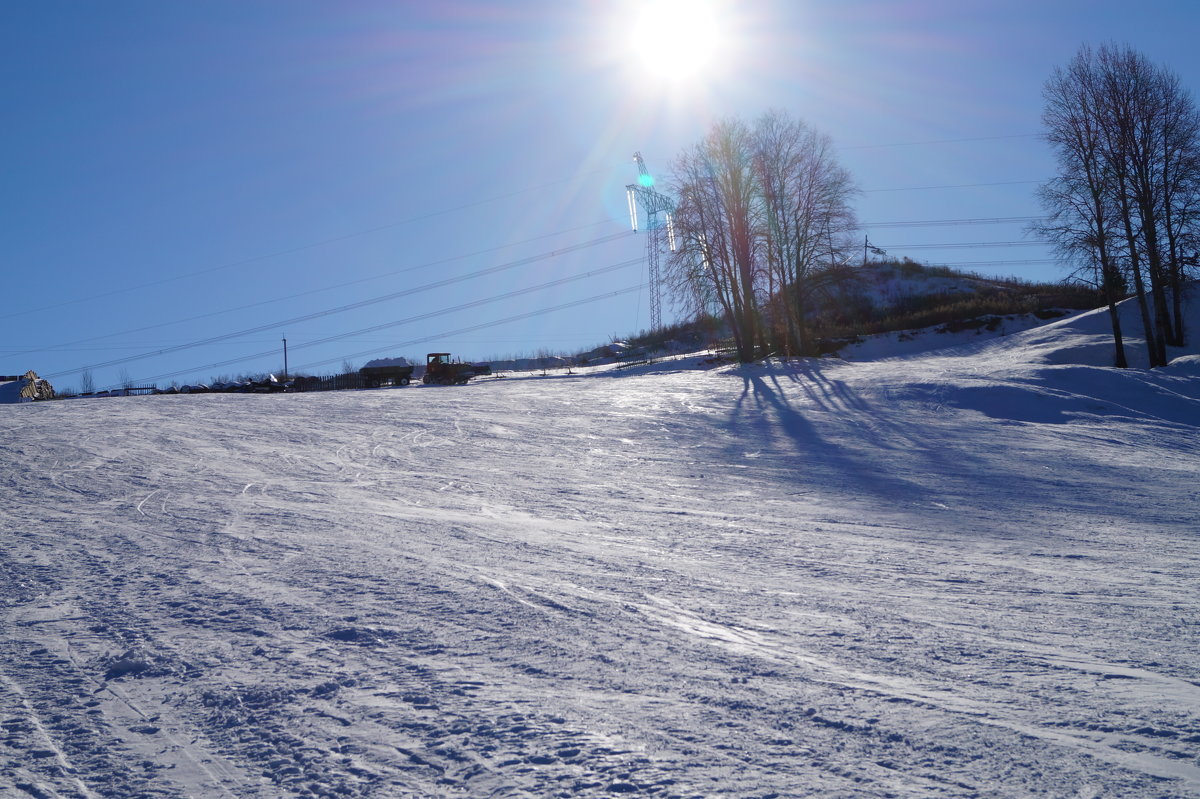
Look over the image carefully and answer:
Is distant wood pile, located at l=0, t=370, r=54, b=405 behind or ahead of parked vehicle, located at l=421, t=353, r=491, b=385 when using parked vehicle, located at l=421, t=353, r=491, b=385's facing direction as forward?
behind

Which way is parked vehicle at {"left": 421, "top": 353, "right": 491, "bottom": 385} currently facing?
to the viewer's right
